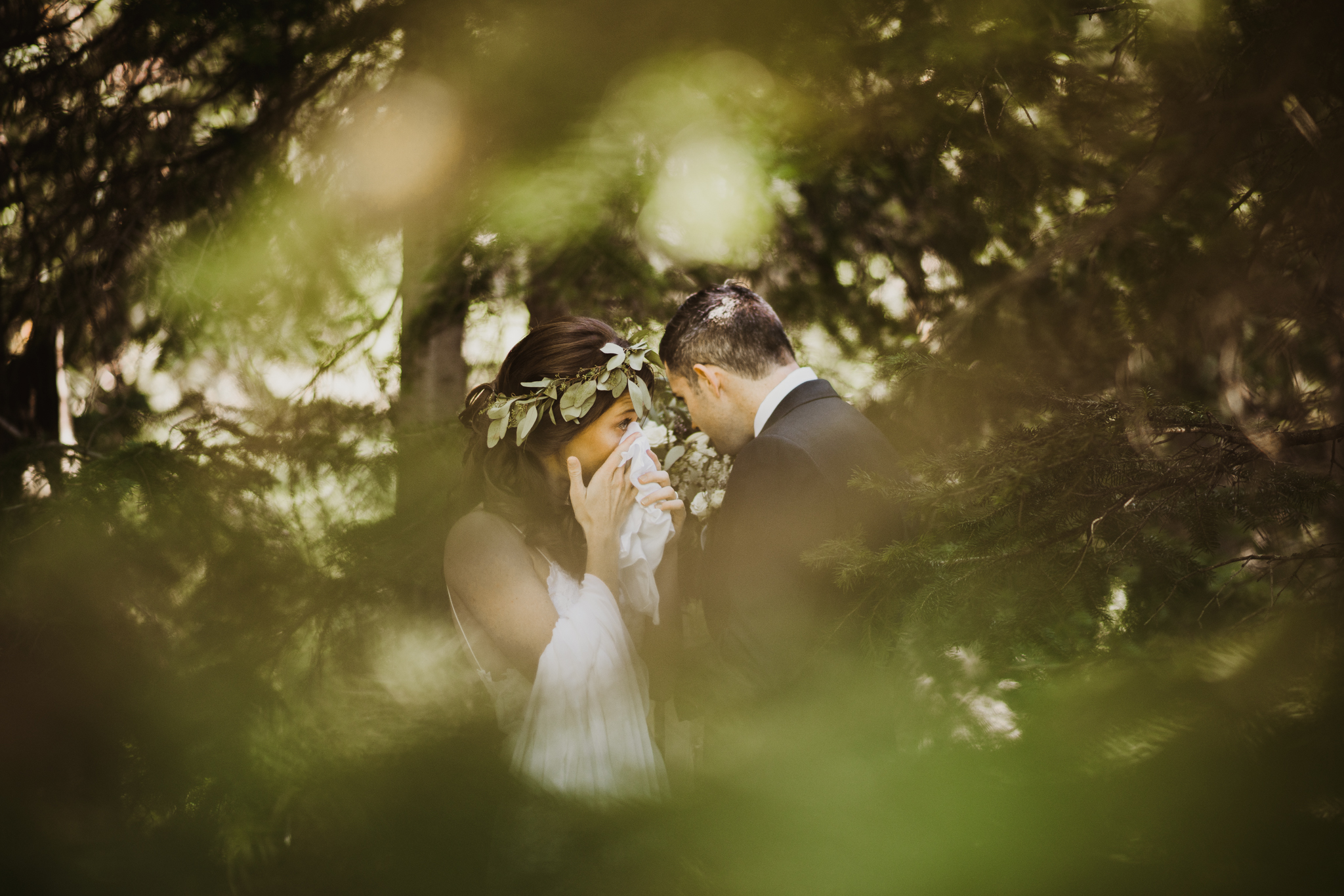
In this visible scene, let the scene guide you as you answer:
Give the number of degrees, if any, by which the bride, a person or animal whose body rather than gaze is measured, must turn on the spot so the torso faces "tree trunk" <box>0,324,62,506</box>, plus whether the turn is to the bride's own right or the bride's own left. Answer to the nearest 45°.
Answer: approximately 135° to the bride's own left

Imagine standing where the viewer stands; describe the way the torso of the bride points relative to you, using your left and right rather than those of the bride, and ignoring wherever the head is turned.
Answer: facing to the right of the viewer

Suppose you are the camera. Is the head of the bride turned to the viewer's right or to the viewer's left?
to the viewer's right
